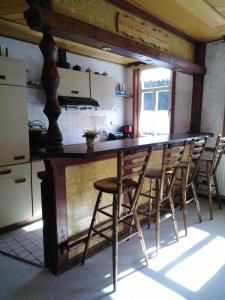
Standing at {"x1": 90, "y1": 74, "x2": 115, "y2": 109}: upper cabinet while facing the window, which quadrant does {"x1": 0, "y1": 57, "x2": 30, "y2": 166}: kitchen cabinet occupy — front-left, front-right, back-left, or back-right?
back-right

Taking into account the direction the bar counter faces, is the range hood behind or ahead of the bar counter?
behind

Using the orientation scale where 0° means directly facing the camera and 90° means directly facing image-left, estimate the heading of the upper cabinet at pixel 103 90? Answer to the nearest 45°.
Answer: approximately 315°

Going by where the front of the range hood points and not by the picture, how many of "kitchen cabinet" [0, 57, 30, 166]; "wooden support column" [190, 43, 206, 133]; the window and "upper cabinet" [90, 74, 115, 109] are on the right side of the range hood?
1

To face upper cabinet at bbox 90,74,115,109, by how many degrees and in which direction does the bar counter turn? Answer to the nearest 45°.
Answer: approximately 135° to its left

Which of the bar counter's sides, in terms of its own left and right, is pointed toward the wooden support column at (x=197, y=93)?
left

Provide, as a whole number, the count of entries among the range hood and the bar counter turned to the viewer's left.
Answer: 0

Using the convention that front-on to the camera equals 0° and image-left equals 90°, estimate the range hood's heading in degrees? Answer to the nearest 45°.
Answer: approximately 315°

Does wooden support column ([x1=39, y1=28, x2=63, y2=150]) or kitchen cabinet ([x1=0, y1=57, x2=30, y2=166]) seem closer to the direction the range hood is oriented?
the wooden support column

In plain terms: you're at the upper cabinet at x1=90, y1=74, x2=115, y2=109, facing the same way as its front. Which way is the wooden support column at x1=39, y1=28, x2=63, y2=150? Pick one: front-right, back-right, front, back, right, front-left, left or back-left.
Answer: front-right

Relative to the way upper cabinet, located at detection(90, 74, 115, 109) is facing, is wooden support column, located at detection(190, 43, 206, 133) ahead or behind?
ahead

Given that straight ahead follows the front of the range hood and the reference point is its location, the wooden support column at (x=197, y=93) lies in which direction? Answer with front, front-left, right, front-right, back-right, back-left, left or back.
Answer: front-left
